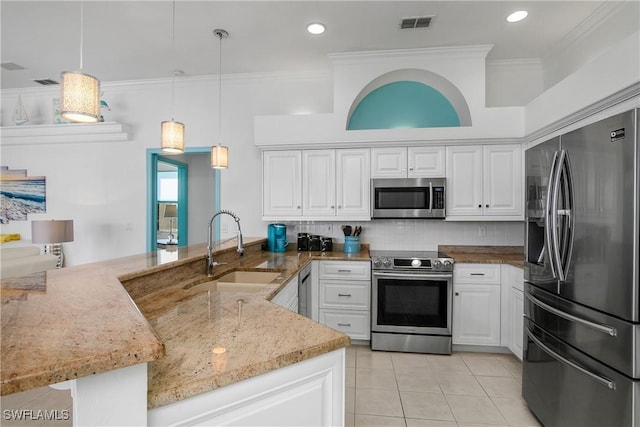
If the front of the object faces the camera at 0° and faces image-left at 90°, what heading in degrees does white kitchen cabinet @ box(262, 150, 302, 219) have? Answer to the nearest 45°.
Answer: approximately 0°

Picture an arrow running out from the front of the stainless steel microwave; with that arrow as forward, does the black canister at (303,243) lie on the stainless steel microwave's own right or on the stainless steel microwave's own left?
on the stainless steel microwave's own right

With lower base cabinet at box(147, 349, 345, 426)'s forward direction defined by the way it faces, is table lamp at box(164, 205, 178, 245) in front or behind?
behind

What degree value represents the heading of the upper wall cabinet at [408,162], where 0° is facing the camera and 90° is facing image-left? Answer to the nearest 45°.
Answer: approximately 0°
